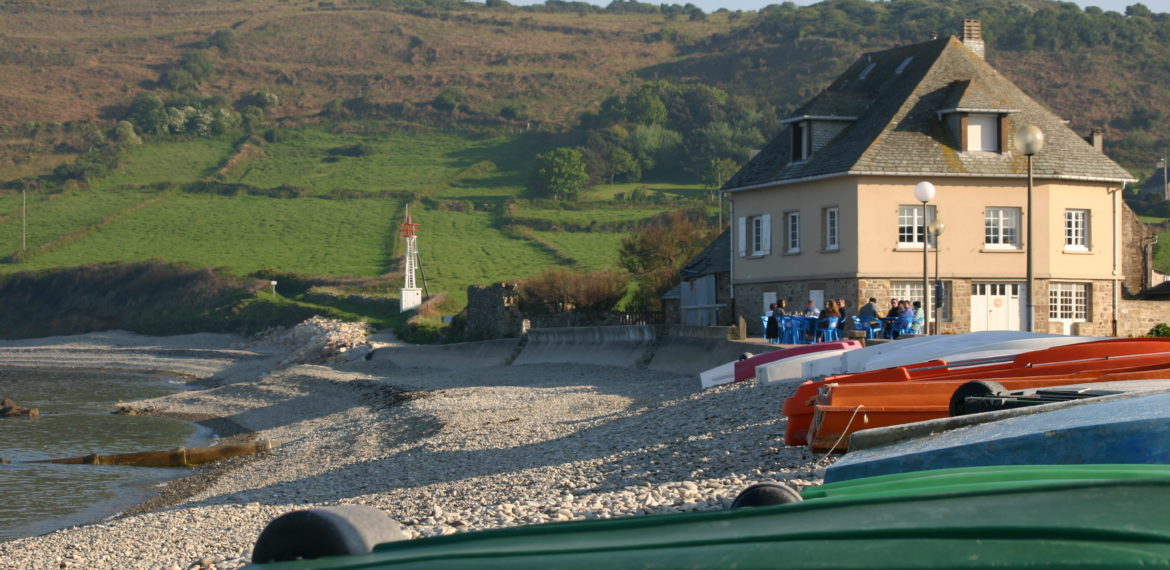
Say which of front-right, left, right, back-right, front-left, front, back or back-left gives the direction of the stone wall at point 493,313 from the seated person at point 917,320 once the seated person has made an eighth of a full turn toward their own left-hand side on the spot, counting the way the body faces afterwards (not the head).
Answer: right

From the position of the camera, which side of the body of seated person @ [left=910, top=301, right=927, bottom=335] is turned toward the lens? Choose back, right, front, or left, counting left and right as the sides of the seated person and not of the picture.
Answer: left

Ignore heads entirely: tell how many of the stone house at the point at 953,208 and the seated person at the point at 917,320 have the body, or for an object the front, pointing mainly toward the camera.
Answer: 1

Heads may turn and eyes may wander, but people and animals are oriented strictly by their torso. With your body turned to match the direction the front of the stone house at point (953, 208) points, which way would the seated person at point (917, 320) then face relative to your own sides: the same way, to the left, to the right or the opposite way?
to the right

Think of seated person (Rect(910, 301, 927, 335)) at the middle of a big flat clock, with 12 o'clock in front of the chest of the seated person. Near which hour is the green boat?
The green boat is roughly at 9 o'clock from the seated person.

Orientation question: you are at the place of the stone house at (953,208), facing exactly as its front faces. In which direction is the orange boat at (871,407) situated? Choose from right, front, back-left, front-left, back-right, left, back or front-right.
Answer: front

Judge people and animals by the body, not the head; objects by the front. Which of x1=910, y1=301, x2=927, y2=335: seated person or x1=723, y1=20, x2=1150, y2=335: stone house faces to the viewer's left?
the seated person

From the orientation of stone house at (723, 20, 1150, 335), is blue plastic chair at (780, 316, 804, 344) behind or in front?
in front

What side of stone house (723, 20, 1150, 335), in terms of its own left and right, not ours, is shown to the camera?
front

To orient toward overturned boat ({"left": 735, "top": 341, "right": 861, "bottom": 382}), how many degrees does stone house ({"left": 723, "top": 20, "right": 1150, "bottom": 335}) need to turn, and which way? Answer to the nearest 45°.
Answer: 0° — it already faces it

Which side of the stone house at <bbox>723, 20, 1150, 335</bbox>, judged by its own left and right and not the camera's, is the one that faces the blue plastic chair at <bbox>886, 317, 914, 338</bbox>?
front

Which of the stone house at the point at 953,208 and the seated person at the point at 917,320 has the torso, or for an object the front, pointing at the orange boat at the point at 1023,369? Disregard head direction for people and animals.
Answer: the stone house

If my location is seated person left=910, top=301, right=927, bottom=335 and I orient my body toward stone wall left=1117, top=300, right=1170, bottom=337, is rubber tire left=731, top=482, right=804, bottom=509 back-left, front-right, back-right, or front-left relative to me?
back-right

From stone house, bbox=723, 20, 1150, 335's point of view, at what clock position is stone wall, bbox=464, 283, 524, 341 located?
The stone wall is roughly at 4 o'clock from the stone house.

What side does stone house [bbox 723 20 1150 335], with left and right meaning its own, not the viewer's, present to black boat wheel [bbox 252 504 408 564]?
front

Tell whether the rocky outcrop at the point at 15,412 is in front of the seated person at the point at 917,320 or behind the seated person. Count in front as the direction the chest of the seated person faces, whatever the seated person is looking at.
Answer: in front

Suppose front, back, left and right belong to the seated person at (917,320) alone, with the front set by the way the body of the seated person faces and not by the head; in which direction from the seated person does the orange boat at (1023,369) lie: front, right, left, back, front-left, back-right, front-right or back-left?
left
